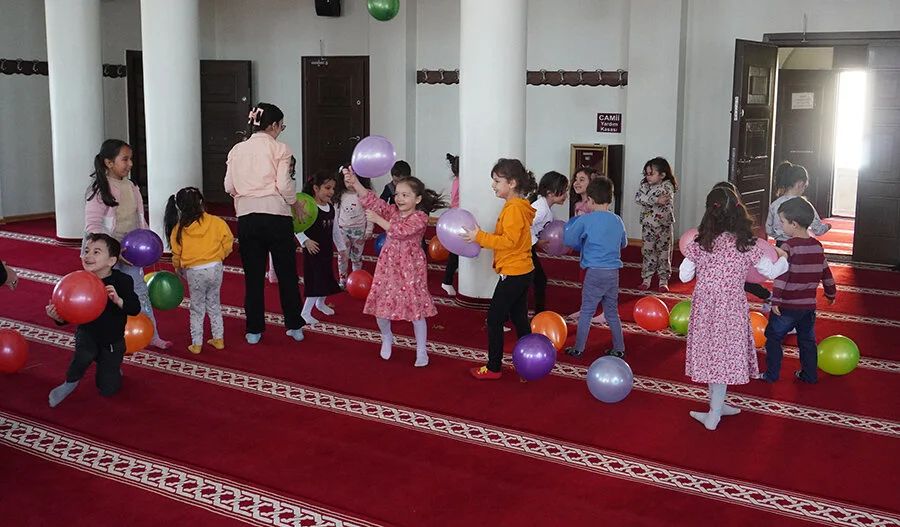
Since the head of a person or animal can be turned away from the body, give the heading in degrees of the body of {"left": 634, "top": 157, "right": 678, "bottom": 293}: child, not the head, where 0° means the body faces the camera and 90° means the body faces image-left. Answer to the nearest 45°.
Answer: approximately 45°

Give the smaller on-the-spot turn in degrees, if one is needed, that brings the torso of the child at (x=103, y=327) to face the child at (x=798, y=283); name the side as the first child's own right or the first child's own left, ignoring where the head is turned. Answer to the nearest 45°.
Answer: approximately 135° to the first child's own left

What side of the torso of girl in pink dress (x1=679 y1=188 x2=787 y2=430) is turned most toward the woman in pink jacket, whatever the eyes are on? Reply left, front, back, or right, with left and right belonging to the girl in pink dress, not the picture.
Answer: left

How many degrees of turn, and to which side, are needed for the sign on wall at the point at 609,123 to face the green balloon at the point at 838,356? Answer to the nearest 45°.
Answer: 0° — it already faces it

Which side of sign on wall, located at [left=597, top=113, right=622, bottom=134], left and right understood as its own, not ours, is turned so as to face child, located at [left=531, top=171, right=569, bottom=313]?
front

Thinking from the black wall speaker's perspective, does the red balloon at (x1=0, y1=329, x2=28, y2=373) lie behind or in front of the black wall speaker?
in front

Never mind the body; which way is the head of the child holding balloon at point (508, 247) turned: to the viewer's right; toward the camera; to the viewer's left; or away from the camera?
to the viewer's left

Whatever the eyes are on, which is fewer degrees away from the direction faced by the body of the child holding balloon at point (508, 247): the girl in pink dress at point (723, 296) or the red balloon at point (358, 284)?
the red balloon

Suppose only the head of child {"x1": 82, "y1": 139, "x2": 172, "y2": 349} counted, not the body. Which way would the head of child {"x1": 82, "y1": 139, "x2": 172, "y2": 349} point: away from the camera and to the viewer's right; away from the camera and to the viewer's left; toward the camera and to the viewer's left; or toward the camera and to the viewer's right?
toward the camera and to the viewer's right

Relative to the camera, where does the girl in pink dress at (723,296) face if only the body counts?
away from the camera

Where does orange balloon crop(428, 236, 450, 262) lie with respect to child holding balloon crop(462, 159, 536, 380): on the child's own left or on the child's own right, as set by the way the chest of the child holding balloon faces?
on the child's own right

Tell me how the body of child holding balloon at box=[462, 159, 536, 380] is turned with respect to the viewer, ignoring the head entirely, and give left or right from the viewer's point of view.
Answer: facing to the left of the viewer
